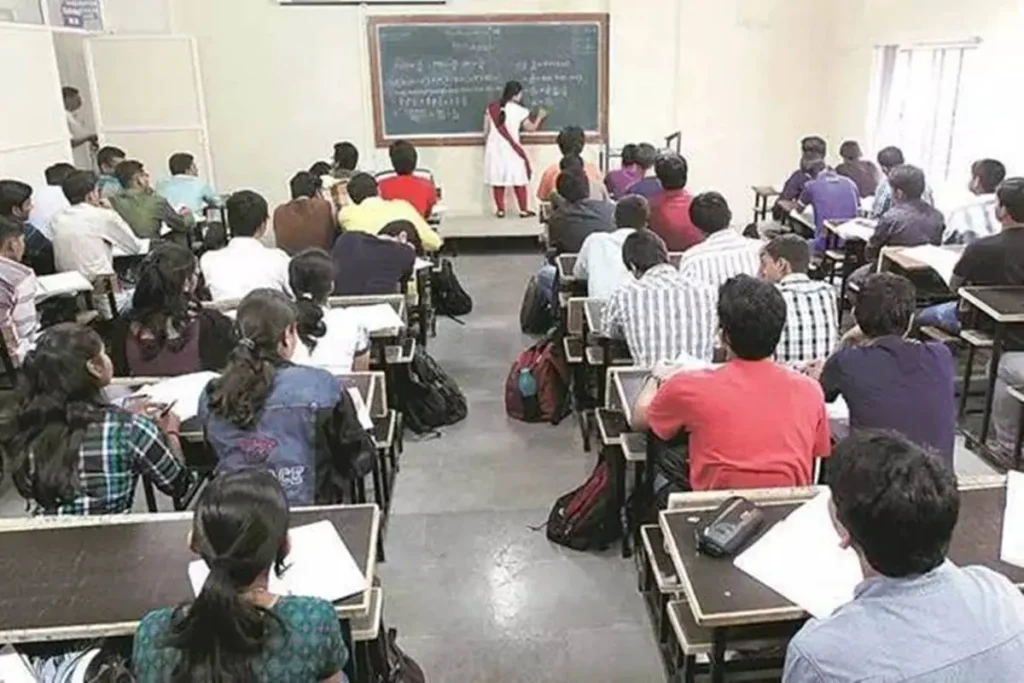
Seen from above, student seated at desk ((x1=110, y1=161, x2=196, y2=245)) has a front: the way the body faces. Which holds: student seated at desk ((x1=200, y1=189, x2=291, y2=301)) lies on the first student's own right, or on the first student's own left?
on the first student's own right

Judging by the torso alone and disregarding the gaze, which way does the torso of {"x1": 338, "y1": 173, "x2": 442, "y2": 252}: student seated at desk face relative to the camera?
away from the camera

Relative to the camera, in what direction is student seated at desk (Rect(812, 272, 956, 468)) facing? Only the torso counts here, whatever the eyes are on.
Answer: away from the camera

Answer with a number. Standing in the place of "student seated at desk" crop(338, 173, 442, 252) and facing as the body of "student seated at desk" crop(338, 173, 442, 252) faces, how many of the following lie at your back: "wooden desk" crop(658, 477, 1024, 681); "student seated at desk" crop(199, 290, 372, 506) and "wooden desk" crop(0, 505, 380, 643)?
3

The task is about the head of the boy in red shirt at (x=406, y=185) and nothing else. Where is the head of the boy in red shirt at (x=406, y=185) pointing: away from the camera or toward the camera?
away from the camera

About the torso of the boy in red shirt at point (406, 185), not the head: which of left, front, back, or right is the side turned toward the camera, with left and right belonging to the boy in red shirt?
back

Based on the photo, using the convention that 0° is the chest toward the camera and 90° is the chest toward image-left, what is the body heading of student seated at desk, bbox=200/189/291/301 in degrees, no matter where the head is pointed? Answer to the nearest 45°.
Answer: approximately 180°

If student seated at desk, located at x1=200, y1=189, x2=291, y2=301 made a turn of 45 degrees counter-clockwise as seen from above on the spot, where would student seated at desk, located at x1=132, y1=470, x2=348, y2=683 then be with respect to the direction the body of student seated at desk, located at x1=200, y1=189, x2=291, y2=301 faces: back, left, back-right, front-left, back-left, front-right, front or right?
back-left

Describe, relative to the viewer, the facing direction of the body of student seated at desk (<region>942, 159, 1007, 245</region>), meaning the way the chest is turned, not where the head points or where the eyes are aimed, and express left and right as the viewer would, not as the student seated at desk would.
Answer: facing away from the viewer and to the left of the viewer

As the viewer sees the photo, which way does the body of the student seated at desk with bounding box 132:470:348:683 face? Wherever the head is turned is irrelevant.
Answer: away from the camera

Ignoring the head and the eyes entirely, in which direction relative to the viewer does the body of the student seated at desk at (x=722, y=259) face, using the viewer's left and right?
facing away from the viewer

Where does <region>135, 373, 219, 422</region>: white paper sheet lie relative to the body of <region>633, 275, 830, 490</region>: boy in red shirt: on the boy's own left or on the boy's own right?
on the boy's own left

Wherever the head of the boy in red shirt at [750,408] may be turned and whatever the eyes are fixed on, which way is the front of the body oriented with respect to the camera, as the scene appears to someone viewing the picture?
away from the camera

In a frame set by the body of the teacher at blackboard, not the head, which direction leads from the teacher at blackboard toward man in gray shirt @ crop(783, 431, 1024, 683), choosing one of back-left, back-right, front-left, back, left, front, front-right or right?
back-right

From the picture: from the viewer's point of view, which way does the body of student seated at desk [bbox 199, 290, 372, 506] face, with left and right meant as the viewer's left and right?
facing away from the viewer and to the right of the viewer

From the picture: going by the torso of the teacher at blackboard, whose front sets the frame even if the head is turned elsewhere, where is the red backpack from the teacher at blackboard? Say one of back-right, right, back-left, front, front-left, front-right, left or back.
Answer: back-right
